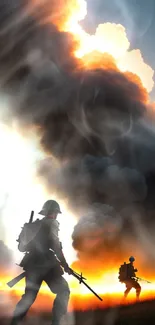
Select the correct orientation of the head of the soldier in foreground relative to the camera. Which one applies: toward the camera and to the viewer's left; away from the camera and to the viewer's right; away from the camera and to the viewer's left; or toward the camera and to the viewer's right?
away from the camera and to the viewer's right

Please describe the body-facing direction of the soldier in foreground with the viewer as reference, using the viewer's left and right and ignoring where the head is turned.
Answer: facing away from the viewer and to the right of the viewer
